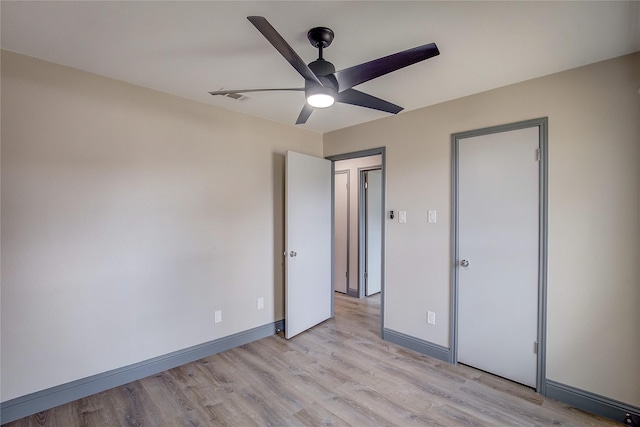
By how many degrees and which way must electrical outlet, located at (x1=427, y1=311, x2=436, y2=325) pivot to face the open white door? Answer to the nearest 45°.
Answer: approximately 45° to its right

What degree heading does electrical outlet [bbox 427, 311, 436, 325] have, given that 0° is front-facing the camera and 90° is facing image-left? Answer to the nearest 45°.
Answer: approximately 45°
